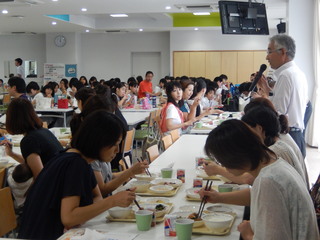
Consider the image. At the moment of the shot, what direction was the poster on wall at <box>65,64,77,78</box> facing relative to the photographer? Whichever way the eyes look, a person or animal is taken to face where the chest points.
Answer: facing the viewer

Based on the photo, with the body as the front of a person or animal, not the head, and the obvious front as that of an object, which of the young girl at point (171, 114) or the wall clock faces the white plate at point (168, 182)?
the wall clock

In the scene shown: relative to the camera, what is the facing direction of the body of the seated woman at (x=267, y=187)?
to the viewer's left

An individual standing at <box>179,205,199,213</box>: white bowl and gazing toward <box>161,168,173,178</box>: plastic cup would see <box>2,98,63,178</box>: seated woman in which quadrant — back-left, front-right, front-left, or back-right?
front-left

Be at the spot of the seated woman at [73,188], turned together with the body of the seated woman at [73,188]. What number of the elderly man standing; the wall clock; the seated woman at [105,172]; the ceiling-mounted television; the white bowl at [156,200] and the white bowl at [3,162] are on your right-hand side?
0

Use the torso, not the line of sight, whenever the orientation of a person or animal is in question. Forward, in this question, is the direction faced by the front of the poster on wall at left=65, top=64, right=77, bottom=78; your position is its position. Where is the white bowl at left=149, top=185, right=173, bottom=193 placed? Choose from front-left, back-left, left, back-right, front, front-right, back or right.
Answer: front

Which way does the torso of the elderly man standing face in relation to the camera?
to the viewer's left

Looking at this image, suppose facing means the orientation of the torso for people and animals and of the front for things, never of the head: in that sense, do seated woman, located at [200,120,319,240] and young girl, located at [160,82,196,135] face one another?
no

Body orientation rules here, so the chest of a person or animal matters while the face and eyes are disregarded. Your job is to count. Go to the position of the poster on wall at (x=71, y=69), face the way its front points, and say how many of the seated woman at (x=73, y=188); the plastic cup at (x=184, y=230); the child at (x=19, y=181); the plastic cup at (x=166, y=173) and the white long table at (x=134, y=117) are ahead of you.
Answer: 5

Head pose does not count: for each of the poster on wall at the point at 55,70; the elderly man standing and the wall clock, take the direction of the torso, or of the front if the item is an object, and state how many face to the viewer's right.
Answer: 0

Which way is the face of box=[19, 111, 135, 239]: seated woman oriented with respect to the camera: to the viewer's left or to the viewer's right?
to the viewer's right

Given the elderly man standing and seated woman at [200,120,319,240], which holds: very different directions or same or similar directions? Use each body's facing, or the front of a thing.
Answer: same or similar directions

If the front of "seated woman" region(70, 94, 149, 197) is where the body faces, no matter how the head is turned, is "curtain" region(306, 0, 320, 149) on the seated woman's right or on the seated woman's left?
on the seated woman's left

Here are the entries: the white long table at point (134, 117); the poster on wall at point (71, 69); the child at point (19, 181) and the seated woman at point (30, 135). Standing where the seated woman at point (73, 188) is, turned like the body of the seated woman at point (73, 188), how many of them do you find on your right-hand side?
0

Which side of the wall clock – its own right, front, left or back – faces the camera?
front

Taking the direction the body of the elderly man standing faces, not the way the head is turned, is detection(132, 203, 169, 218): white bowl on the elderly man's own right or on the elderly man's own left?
on the elderly man's own left

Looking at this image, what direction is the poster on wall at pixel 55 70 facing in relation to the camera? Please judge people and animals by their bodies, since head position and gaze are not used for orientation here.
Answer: toward the camera

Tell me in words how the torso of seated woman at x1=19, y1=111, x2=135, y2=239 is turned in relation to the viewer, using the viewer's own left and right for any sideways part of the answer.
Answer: facing to the right of the viewer
